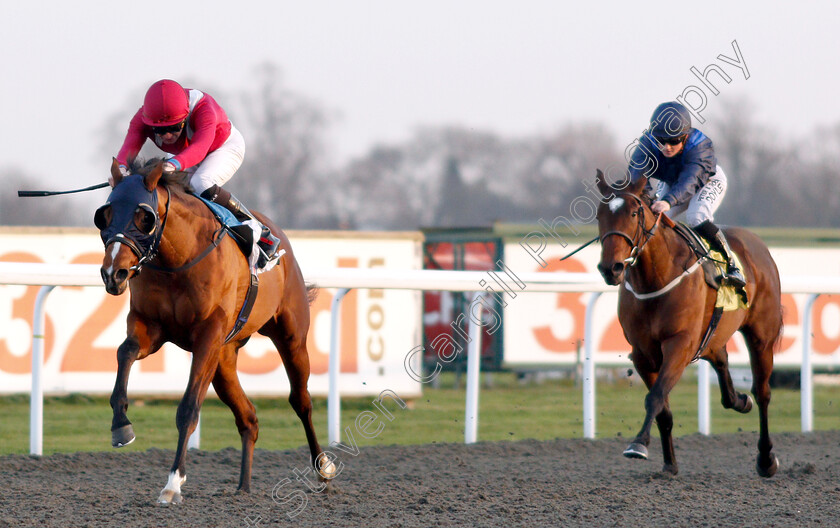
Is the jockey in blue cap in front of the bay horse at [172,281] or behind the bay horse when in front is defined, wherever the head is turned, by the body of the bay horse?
behind

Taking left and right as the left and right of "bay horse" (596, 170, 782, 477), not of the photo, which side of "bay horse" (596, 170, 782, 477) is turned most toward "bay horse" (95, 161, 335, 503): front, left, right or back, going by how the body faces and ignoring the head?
front

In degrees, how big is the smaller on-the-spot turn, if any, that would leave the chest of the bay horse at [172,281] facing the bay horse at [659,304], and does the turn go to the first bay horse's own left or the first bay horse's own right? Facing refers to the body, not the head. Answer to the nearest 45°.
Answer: approximately 135° to the first bay horse's own left

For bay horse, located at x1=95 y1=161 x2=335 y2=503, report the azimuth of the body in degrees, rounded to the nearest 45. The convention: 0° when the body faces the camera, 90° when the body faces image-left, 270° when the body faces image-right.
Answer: approximately 45°

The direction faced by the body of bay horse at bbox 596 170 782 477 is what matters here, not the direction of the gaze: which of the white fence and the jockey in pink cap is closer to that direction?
the jockey in pink cap

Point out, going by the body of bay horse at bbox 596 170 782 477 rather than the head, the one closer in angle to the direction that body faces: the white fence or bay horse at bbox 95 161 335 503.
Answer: the bay horse

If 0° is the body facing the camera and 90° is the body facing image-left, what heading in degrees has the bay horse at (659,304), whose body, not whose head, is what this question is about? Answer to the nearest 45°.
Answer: approximately 45°

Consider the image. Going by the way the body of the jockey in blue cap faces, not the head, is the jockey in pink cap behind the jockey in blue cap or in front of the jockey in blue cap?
in front

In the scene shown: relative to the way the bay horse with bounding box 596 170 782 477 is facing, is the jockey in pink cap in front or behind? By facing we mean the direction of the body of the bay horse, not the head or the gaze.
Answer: in front

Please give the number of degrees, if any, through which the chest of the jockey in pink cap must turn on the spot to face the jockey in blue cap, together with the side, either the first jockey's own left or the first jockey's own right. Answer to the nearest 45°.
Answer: approximately 135° to the first jockey's own left

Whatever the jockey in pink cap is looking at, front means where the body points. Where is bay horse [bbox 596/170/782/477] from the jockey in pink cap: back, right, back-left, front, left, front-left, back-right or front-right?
back-left

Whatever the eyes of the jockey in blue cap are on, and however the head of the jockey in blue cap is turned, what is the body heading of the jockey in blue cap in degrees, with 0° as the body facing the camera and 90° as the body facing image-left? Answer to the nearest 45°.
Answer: approximately 45°

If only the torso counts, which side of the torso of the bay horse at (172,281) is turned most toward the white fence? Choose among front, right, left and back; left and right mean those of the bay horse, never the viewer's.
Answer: back
